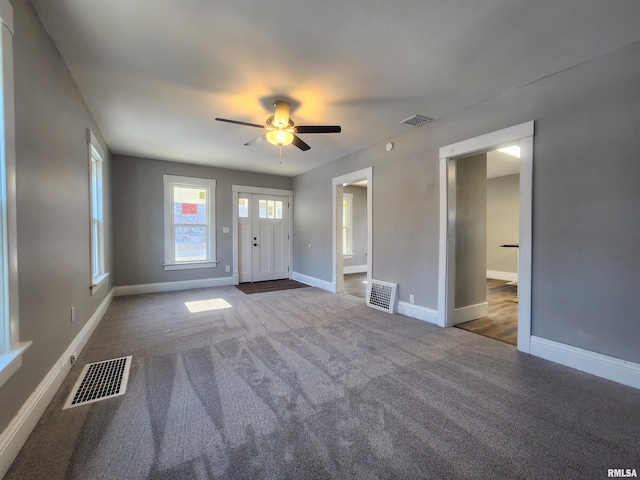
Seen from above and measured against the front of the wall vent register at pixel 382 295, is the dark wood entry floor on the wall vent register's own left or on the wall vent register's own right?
on the wall vent register's own right

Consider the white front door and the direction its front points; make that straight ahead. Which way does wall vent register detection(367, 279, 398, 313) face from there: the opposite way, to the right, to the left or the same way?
to the right

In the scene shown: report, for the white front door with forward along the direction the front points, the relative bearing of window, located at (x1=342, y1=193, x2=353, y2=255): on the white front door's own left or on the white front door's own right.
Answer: on the white front door's own left

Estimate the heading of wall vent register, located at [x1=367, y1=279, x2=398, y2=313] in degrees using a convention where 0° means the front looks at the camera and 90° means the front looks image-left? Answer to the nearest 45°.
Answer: approximately 45°

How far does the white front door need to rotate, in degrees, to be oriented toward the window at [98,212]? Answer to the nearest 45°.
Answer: approximately 45° to its right

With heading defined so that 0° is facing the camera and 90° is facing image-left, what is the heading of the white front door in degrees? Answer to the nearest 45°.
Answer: approximately 0°

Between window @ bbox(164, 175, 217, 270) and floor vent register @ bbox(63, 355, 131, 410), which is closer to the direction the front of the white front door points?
the floor vent register

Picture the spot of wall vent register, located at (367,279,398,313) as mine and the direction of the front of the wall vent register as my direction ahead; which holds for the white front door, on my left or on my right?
on my right
